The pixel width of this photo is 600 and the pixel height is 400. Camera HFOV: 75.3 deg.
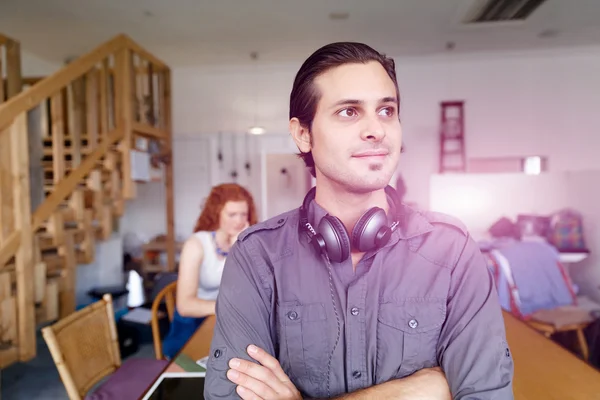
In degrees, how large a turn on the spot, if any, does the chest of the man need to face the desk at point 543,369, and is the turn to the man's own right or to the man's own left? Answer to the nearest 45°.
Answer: approximately 135° to the man's own left

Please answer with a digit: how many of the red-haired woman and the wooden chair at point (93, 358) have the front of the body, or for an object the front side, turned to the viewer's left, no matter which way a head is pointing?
0

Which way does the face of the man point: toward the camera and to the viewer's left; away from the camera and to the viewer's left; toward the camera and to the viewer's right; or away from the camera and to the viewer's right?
toward the camera and to the viewer's right

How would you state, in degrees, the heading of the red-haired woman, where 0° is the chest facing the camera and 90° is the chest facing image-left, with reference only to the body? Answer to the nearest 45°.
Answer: approximately 315°

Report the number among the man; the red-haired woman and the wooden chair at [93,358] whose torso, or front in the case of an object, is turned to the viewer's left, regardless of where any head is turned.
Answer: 0

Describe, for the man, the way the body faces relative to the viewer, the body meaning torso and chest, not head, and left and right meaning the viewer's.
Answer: facing the viewer

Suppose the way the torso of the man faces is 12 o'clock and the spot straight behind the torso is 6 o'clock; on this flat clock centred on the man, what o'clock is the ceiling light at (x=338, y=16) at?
The ceiling light is roughly at 6 o'clock from the man.
